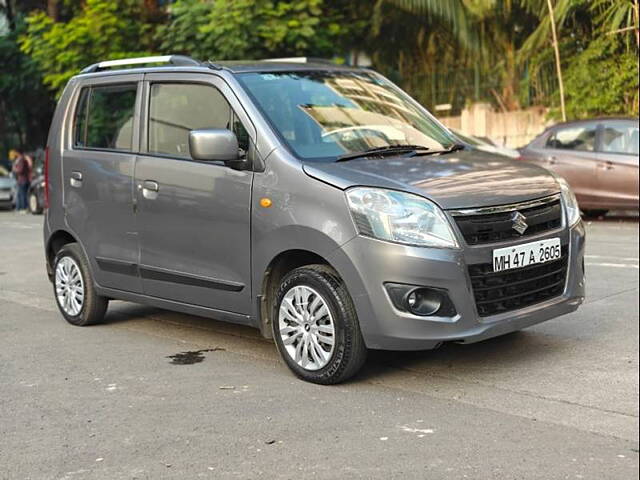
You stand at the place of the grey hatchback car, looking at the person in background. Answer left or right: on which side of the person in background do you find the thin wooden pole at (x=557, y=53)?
right

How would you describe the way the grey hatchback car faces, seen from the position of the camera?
facing the viewer and to the right of the viewer

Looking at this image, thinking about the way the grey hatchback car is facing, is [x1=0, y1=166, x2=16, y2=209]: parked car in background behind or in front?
behind

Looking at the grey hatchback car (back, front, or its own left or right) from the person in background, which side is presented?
back
